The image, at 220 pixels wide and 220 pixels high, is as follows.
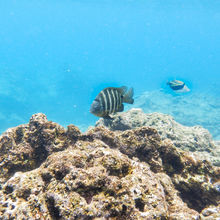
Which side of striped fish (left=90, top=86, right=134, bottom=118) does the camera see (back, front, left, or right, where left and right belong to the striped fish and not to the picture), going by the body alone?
left

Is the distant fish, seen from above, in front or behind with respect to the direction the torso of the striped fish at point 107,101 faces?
behind
